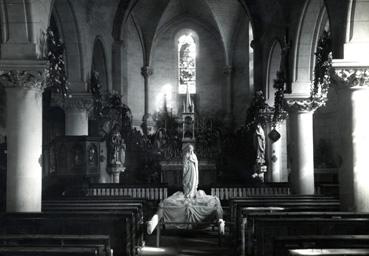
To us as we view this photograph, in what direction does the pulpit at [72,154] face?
facing the viewer and to the right of the viewer

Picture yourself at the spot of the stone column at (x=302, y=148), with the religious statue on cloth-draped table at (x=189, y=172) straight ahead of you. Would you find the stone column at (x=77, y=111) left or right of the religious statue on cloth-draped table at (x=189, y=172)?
right

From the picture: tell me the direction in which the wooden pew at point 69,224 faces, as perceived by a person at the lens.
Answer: facing away from the viewer

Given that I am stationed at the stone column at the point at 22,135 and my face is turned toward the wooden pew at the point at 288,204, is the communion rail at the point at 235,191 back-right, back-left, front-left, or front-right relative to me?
front-left

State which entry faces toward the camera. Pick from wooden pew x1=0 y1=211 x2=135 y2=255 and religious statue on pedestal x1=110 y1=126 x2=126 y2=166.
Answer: the religious statue on pedestal

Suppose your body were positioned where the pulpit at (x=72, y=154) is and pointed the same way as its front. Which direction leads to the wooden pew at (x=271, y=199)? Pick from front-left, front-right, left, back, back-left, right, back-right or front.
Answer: front

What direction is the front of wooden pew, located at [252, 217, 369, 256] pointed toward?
away from the camera

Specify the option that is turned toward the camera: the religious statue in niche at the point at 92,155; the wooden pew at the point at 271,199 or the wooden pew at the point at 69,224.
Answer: the religious statue in niche

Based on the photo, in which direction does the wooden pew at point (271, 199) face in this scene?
away from the camera

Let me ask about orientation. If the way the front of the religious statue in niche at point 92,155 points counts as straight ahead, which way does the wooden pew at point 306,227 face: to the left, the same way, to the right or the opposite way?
the opposite way

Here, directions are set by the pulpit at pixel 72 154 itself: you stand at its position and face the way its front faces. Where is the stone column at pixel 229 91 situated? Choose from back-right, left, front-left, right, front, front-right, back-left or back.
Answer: left

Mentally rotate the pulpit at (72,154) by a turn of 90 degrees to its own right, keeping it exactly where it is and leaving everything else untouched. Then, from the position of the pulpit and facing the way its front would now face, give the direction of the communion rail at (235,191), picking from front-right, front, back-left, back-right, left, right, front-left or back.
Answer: back-left

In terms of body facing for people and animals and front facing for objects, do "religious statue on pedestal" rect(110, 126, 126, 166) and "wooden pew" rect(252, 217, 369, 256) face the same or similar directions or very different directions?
very different directions

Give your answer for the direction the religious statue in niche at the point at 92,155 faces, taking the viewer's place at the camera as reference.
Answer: facing the viewer

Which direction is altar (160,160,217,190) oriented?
toward the camera

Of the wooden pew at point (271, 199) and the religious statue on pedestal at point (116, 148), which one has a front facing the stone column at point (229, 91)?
the wooden pew

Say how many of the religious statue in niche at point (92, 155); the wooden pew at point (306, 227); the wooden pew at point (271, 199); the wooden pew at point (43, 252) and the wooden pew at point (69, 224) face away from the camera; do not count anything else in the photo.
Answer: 4

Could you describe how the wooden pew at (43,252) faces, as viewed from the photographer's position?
facing away from the viewer

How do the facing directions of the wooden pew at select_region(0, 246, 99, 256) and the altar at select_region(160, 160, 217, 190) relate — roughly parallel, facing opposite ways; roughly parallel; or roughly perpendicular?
roughly parallel, facing opposite ways

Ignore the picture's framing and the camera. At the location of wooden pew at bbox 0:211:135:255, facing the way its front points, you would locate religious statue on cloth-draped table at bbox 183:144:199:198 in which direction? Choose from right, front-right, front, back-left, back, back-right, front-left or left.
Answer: front-right
